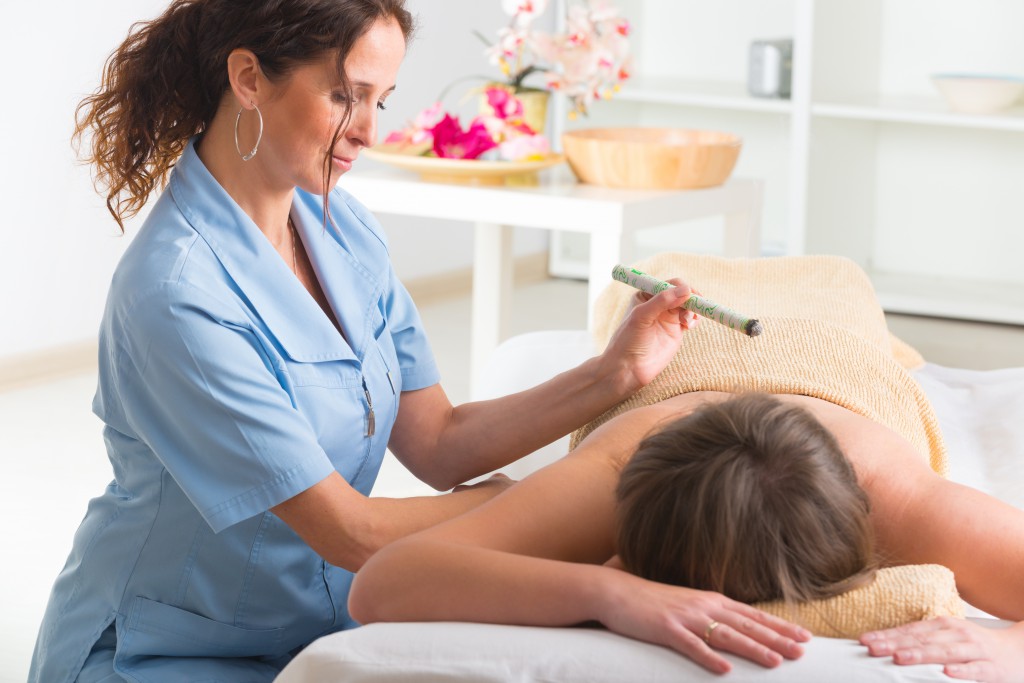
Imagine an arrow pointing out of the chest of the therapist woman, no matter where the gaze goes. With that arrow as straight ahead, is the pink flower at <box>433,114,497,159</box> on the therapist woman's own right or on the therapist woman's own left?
on the therapist woman's own left

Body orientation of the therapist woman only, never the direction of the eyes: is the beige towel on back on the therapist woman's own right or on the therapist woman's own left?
on the therapist woman's own left

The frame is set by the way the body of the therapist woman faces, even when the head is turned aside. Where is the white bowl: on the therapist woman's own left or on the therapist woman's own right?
on the therapist woman's own left

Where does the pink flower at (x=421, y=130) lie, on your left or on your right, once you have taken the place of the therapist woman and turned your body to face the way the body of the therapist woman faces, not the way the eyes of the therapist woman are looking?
on your left

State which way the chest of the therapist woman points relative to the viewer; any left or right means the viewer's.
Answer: facing the viewer and to the right of the viewer
